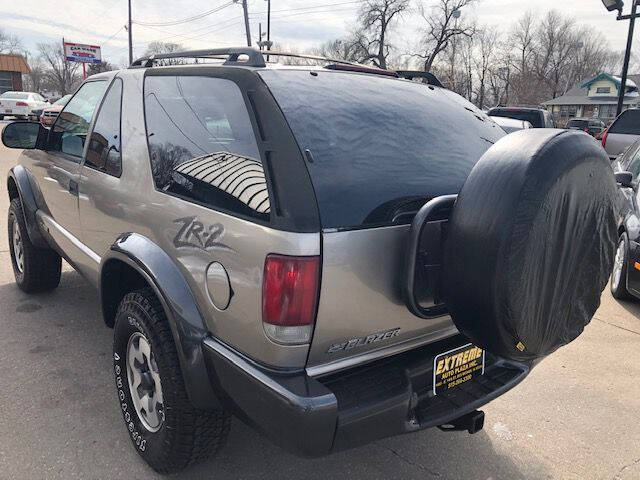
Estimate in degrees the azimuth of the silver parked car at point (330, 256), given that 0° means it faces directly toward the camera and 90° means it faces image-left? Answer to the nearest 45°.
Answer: approximately 135°

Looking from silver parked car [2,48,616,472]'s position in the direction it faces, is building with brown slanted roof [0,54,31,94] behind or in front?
in front

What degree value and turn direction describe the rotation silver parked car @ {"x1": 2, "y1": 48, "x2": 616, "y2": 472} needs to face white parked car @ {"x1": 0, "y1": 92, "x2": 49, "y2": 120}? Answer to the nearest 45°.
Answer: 0° — it already faces it
